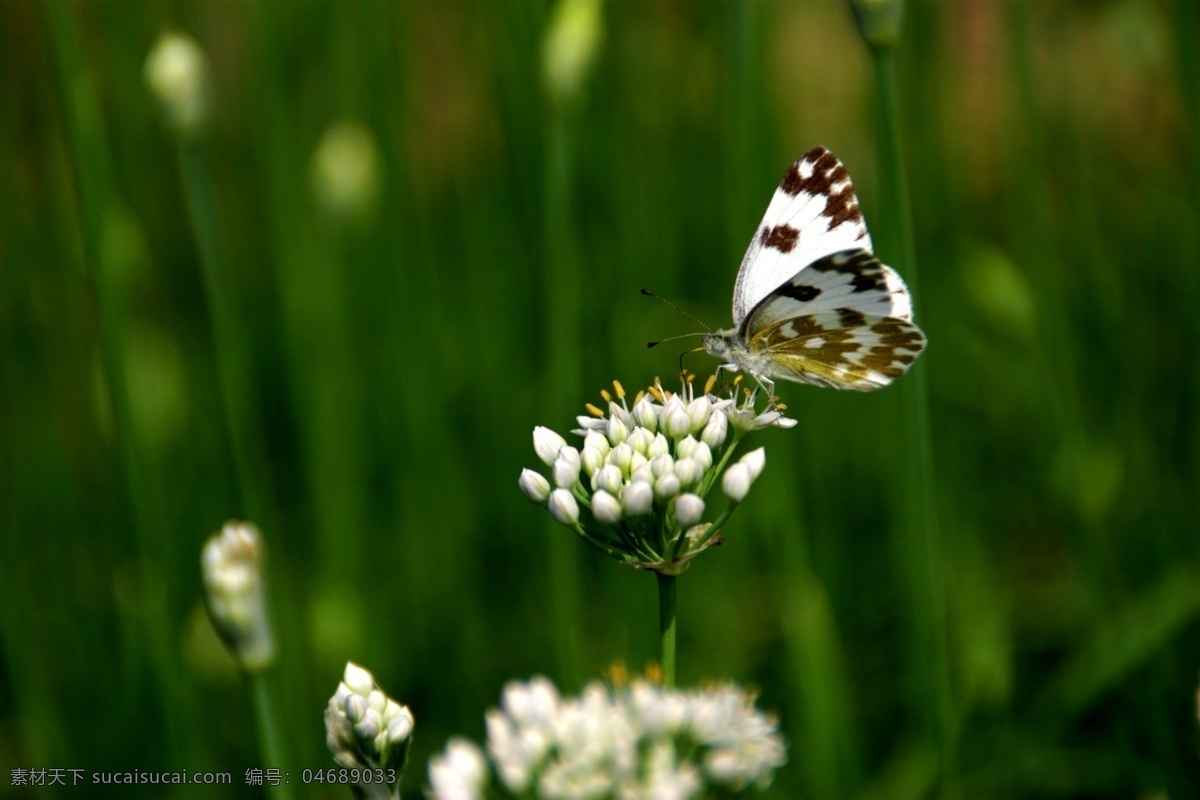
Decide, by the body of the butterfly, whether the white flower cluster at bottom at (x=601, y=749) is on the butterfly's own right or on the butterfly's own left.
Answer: on the butterfly's own left

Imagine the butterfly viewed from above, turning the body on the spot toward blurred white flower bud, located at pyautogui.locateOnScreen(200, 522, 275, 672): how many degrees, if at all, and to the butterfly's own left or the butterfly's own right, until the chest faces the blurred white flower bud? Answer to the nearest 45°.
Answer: approximately 45° to the butterfly's own left

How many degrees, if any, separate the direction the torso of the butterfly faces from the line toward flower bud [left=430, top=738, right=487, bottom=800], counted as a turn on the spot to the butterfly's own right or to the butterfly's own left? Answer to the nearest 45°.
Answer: approximately 90° to the butterfly's own left

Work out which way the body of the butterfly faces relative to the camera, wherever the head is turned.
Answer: to the viewer's left

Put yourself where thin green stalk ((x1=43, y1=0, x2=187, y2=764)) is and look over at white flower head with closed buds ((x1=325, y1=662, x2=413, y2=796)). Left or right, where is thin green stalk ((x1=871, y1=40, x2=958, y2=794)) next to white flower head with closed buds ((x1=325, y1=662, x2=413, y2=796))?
left

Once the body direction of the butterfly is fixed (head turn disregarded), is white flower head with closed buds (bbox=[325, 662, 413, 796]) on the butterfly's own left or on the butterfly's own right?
on the butterfly's own left
